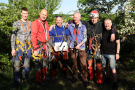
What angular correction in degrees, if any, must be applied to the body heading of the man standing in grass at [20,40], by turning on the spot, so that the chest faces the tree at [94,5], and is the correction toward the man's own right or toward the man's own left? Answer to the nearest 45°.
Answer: approximately 90° to the man's own left

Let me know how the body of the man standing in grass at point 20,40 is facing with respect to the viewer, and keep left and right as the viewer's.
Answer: facing the viewer and to the right of the viewer
